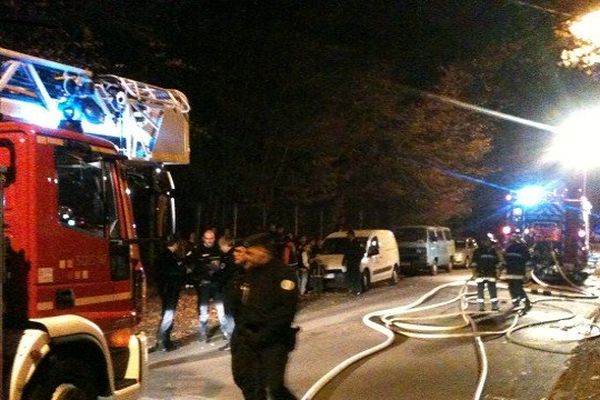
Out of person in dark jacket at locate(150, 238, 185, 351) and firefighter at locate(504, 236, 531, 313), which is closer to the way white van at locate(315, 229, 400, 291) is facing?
the person in dark jacket

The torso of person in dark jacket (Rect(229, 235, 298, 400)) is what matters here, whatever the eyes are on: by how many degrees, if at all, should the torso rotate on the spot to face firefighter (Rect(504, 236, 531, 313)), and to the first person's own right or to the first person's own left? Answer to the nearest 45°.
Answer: approximately 180°

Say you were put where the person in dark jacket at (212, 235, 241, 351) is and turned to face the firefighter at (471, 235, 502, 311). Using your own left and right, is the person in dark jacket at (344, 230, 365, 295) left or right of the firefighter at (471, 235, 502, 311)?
left

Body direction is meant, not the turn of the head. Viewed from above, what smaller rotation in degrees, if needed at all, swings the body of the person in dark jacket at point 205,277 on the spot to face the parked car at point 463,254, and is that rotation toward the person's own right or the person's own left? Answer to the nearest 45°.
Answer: approximately 135° to the person's own left

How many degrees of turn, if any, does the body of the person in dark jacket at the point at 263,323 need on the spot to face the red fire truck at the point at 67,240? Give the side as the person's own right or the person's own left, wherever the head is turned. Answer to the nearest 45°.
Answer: approximately 45° to the person's own right

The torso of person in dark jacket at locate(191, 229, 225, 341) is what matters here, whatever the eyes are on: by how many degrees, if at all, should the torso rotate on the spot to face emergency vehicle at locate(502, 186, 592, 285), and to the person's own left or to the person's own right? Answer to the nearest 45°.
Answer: approximately 135° to the person's own left

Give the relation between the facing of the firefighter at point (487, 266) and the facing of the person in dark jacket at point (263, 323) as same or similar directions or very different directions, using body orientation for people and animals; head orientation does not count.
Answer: very different directions

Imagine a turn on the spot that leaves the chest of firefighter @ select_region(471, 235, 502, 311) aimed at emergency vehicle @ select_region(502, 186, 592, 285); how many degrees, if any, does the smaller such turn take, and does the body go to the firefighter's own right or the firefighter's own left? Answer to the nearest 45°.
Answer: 0° — they already face it

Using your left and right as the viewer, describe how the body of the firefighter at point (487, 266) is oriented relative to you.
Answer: facing away from the viewer
